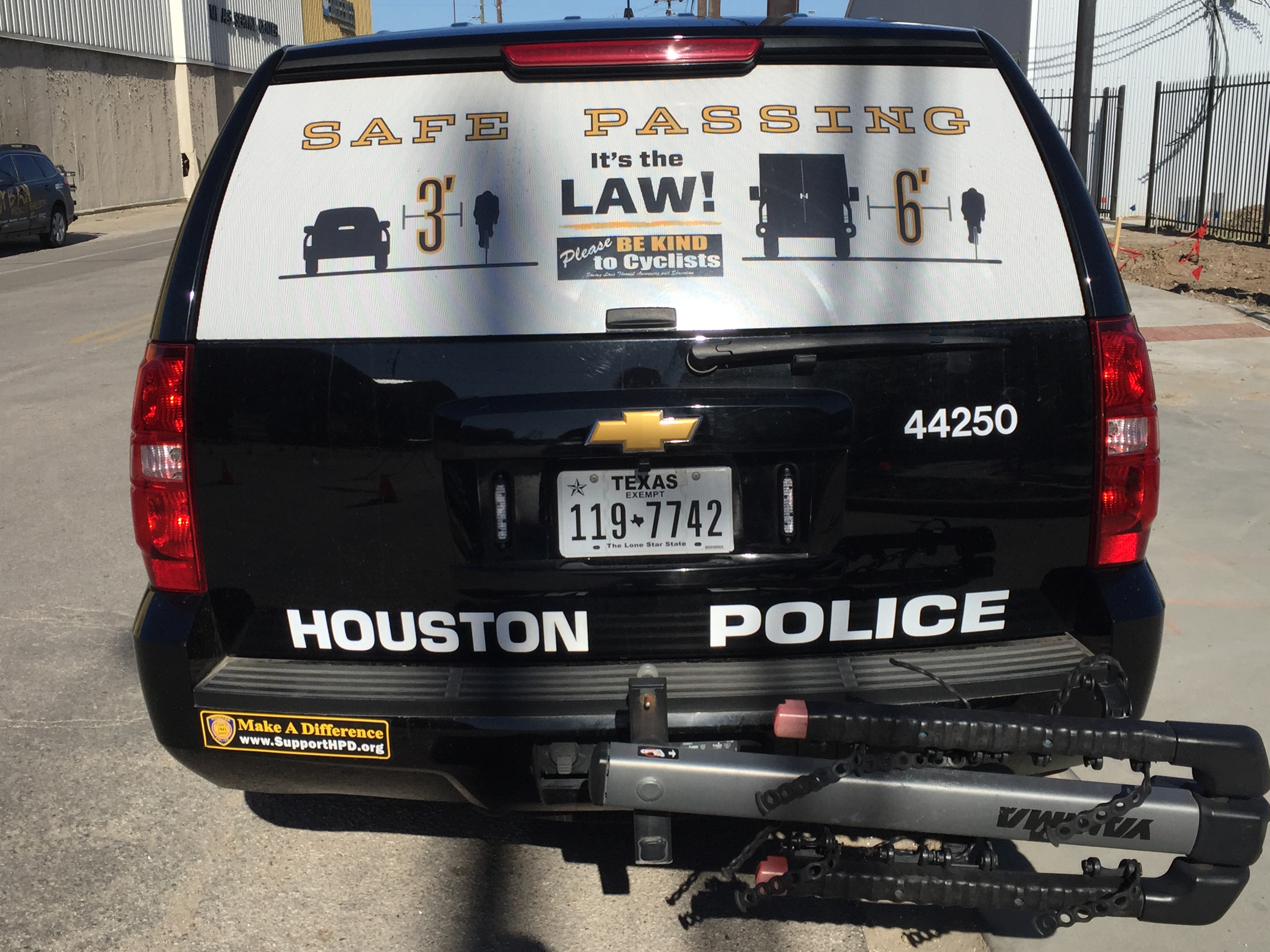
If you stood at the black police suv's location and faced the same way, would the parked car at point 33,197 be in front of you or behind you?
in front

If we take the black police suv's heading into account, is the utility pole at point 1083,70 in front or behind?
in front

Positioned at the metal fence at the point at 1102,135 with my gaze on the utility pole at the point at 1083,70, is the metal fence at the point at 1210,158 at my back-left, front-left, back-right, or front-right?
front-left

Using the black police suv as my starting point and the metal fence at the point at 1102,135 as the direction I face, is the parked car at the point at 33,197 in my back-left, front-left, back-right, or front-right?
front-left

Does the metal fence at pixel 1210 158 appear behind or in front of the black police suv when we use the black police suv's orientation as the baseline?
in front

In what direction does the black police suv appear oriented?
away from the camera

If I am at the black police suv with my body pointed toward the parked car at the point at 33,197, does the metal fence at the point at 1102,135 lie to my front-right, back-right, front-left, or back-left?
front-right
